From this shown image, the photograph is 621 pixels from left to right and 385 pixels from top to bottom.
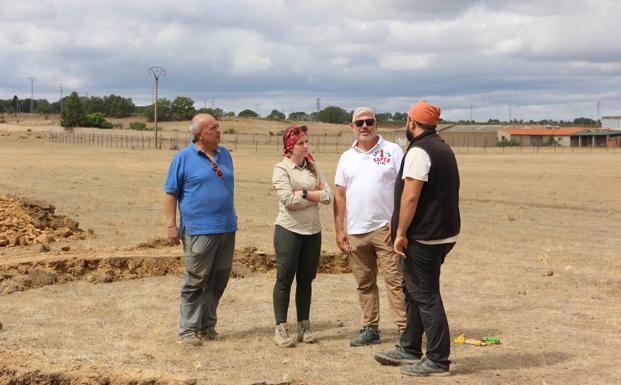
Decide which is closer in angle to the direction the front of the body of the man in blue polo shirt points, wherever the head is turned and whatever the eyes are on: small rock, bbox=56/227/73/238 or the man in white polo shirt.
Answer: the man in white polo shirt

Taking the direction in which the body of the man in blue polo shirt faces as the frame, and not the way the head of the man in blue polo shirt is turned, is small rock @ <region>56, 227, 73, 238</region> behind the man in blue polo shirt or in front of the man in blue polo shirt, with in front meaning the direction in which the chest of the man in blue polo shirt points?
behind

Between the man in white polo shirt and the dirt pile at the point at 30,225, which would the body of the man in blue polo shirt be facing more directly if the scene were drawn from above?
the man in white polo shirt

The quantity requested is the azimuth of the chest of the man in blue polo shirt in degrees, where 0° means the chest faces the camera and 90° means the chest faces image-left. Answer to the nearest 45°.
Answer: approximately 315°
